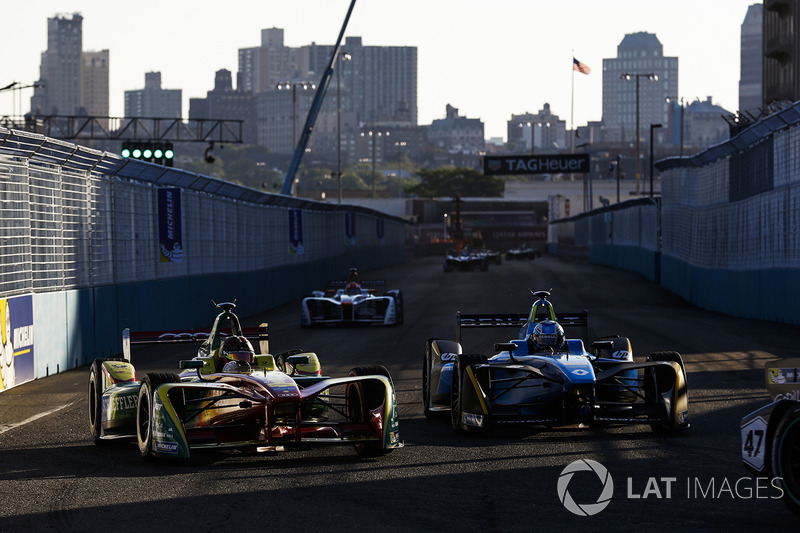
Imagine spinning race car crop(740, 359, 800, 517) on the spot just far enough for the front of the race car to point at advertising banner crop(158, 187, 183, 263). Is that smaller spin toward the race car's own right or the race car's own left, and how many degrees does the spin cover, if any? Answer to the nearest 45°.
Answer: approximately 180°

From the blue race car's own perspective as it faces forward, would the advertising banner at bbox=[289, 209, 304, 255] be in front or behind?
behind

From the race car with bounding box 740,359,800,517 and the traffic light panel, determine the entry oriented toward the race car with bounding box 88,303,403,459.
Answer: the traffic light panel

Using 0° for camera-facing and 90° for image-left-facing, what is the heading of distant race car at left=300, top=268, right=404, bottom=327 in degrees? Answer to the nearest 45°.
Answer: approximately 0°

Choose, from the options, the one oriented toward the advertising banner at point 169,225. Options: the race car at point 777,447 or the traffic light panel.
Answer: the traffic light panel

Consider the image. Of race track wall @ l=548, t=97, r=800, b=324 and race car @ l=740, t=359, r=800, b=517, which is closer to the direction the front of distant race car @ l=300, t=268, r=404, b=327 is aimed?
the race car

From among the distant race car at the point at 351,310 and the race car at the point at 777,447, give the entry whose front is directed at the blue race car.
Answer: the distant race car

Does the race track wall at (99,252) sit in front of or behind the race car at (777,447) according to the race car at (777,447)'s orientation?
behind

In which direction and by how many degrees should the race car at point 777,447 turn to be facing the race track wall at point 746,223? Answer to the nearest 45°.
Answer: approximately 135° to its left

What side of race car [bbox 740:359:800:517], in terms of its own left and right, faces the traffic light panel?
back

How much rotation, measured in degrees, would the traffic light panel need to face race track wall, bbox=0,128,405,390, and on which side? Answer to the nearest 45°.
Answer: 0° — it already faces it
